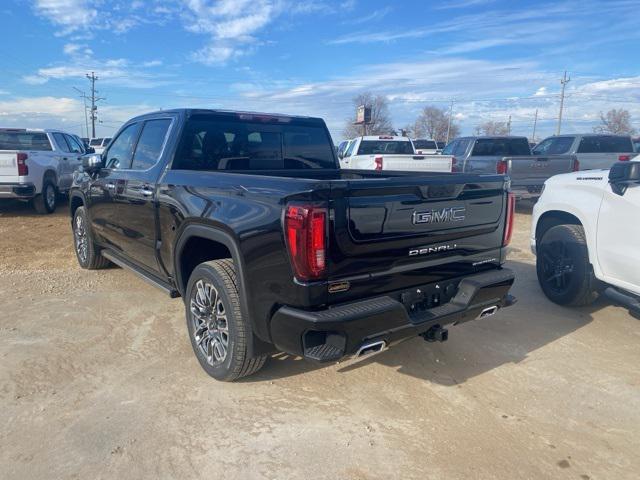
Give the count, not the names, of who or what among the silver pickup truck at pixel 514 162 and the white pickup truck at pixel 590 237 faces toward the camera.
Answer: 0

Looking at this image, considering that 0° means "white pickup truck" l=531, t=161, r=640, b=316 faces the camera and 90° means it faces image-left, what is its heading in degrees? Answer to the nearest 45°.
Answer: approximately 135°

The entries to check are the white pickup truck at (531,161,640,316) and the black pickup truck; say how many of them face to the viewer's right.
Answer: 0

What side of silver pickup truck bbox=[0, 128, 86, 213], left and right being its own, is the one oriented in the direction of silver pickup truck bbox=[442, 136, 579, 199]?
right

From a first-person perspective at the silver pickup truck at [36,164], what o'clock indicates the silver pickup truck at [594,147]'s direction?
the silver pickup truck at [594,147] is roughly at 2 o'clock from the silver pickup truck at [36,164].

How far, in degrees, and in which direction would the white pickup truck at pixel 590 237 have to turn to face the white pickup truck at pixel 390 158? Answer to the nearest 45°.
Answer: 0° — it already faces it

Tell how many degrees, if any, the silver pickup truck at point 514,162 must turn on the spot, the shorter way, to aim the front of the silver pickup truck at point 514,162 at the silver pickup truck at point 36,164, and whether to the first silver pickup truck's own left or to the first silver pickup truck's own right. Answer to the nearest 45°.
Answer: approximately 90° to the first silver pickup truck's own left

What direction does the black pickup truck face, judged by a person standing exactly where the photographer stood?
facing away from the viewer and to the left of the viewer

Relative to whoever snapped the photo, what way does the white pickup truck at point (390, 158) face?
facing away from the viewer and to the left of the viewer

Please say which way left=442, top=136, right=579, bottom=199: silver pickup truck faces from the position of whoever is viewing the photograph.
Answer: facing away from the viewer and to the left of the viewer

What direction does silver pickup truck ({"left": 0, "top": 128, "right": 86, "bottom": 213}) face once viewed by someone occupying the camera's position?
facing away from the viewer and to the right of the viewer

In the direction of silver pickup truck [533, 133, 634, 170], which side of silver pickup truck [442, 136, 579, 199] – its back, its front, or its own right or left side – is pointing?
right

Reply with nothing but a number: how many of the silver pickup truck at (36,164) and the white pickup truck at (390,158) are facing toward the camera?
0

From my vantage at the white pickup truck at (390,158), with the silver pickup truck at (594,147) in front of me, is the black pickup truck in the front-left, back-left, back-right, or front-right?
back-right

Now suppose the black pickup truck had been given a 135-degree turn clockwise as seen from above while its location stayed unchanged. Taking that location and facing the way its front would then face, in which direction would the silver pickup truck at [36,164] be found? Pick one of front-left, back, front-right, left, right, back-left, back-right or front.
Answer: back-left
